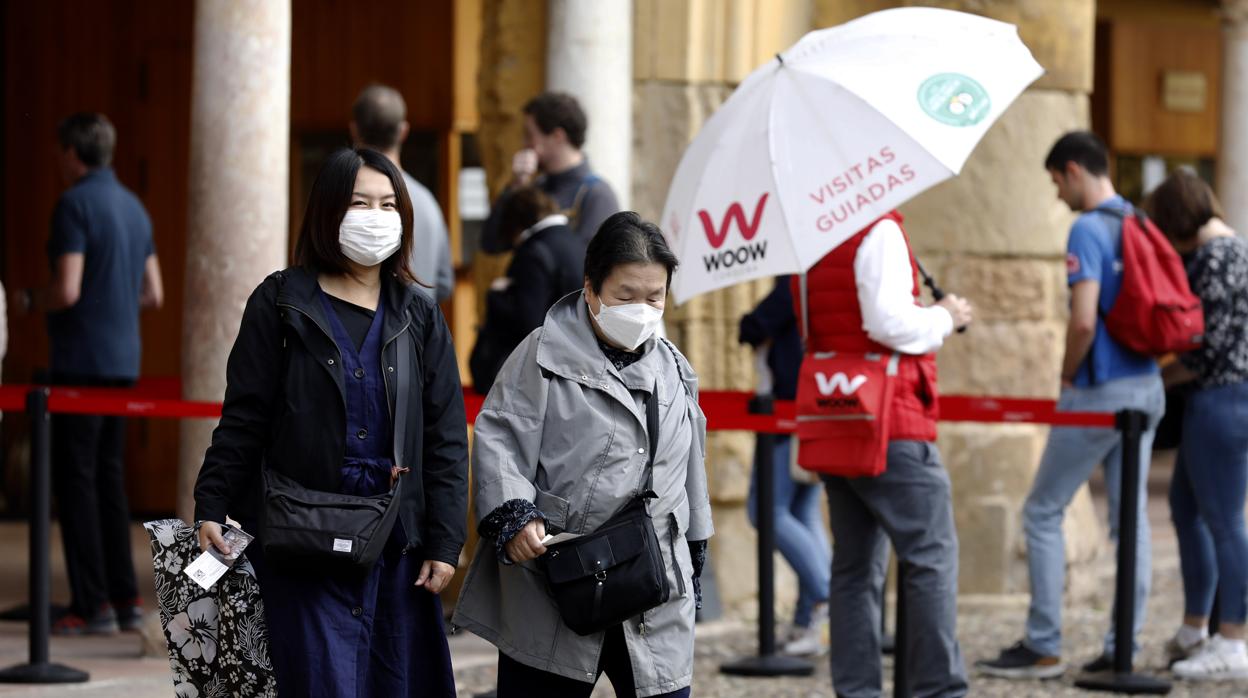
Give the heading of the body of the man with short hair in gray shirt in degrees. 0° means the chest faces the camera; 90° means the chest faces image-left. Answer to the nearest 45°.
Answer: approximately 180°

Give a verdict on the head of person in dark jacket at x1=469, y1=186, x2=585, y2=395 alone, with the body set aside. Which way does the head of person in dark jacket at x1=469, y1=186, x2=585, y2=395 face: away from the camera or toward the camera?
away from the camera

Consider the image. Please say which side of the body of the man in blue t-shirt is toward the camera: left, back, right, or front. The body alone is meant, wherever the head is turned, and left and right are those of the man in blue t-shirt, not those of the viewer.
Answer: left

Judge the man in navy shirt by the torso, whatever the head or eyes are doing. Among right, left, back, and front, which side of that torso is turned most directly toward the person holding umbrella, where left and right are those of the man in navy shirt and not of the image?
back

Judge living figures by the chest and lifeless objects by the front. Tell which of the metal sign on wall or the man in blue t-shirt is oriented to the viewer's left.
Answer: the man in blue t-shirt

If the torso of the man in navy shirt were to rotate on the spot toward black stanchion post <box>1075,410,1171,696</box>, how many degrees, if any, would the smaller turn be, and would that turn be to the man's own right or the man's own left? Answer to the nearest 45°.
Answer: approximately 180°

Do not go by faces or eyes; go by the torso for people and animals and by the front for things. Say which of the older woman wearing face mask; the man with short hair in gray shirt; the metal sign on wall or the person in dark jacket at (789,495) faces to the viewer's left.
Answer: the person in dark jacket

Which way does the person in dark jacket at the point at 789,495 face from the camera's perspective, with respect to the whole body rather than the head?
to the viewer's left
